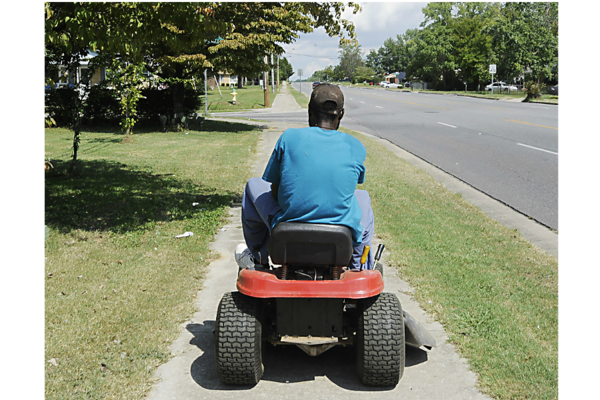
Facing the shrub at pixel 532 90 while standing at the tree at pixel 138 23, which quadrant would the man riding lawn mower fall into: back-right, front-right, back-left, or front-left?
back-right

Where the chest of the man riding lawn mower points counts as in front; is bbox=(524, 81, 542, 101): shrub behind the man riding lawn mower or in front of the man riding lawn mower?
in front

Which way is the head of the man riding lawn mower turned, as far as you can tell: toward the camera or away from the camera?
away from the camera

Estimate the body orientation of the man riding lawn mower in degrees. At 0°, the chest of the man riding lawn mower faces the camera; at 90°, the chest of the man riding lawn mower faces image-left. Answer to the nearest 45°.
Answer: approximately 180°

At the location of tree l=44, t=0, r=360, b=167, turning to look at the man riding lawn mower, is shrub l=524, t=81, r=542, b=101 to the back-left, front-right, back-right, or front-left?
back-left

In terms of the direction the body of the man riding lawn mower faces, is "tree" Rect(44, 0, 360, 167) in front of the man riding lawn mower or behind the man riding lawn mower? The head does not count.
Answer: in front
